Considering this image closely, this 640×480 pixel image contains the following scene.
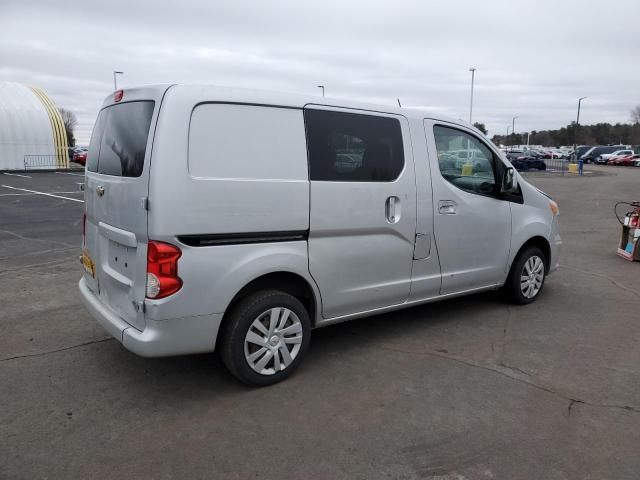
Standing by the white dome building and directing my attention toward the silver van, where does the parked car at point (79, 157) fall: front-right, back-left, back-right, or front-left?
back-left

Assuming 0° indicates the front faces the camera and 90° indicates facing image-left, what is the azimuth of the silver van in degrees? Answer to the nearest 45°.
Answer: approximately 225°

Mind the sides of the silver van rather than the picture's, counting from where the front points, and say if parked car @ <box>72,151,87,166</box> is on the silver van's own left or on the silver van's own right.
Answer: on the silver van's own left

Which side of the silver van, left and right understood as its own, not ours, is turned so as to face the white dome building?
left

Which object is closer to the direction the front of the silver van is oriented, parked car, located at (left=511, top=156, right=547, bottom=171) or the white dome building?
the parked car

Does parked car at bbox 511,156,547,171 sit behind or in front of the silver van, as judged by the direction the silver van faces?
in front
